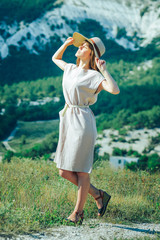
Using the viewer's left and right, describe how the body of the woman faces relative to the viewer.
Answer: facing the viewer and to the left of the viewer
